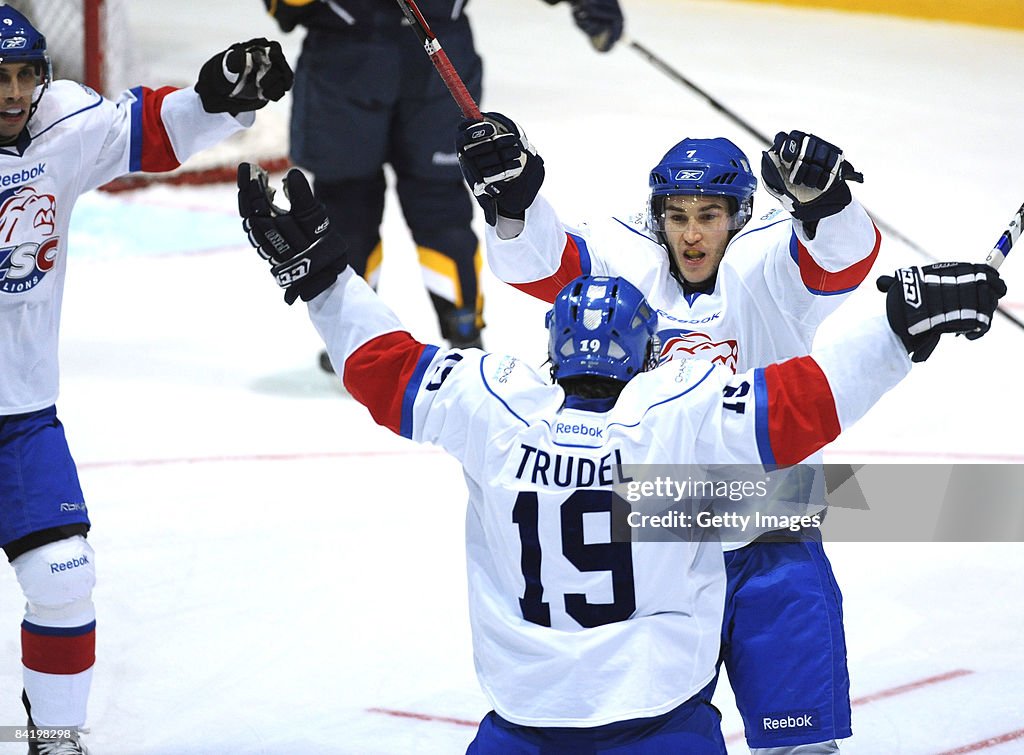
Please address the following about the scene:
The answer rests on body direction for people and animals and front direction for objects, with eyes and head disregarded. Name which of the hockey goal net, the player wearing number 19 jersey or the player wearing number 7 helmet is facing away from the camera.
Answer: the player wearing number 19 jersey

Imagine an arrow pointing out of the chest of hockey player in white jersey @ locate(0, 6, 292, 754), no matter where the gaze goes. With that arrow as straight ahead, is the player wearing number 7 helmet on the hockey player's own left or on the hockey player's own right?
on the hockey player's own left

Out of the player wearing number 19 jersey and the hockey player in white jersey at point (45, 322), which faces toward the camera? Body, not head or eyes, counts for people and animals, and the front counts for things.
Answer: the hockey player in white jersey

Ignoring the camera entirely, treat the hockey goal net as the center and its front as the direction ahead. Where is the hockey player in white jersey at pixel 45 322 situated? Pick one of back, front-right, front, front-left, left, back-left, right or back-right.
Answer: front-left

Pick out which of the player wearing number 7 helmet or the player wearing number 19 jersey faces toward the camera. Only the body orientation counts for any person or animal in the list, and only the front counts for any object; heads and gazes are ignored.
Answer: the player wearing number 7 helmet

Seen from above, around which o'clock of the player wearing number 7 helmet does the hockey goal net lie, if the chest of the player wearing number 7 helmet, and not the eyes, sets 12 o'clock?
The hockey goal net is roughly at 5 o'clock from the player wearing number 7 helmet.

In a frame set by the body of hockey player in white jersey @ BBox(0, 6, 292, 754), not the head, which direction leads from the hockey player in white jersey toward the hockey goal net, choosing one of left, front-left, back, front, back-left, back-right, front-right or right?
back

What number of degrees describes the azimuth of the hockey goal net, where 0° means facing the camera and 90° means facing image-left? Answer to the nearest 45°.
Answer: approximately 45°

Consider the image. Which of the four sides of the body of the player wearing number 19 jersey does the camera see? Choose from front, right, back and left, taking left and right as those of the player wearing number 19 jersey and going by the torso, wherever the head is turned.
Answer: back

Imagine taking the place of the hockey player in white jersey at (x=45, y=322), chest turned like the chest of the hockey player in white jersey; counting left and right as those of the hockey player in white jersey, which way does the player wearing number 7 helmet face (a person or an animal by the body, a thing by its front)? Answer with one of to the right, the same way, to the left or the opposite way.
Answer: the same way

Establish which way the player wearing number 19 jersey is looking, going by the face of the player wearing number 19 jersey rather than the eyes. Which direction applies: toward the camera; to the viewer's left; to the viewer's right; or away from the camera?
away from the camera

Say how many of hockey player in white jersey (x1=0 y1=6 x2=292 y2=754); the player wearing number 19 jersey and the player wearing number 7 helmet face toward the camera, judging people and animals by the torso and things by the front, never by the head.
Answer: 2

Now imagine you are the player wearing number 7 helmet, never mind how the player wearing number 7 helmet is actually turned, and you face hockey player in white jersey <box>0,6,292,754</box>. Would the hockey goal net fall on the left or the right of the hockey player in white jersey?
right

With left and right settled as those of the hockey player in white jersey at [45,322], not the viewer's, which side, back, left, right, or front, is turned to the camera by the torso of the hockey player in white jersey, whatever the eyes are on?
front

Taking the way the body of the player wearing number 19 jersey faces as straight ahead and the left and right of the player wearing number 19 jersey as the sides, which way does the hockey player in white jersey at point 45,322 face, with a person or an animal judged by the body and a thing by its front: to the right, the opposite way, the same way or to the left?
the opposite way

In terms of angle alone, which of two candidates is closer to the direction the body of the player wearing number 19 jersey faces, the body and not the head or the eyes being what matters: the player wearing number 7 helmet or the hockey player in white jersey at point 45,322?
the player wearing number 7 helmet

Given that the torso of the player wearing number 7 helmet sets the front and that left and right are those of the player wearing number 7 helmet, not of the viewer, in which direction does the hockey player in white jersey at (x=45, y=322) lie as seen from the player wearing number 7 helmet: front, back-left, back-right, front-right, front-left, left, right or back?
right

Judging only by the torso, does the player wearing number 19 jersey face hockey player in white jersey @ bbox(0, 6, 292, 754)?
no

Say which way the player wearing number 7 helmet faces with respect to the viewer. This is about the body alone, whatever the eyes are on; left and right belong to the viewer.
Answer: facing the viewer

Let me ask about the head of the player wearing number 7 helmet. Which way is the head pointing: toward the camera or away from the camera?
toward the camera

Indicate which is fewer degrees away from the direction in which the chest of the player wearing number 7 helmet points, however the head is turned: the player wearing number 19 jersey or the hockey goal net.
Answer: the player wearing number 19 jersey
